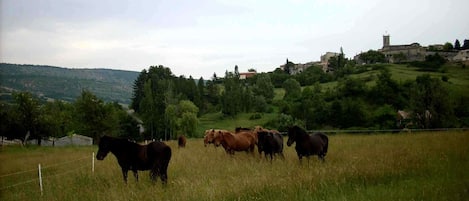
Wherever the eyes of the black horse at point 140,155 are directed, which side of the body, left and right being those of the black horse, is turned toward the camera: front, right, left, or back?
left

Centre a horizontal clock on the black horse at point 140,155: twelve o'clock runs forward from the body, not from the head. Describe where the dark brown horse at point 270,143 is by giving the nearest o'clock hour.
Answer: The dark brown horse is roughly at 5 o'clock from the black horse.

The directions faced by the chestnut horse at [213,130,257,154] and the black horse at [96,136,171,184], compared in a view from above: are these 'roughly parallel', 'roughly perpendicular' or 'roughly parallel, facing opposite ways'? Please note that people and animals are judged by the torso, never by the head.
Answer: roughly parallel

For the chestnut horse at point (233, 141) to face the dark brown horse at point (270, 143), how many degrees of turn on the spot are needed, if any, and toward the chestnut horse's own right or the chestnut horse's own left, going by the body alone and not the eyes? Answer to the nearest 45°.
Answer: approximately 135° to the chestnut horse's own left

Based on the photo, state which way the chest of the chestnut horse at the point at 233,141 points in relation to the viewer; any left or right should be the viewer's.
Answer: facing to the left of the viewer

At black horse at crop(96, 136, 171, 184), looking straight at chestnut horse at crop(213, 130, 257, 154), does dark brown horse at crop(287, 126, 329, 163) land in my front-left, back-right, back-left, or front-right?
front-right

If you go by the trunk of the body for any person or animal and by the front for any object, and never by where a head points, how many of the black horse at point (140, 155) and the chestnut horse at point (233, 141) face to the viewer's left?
2
